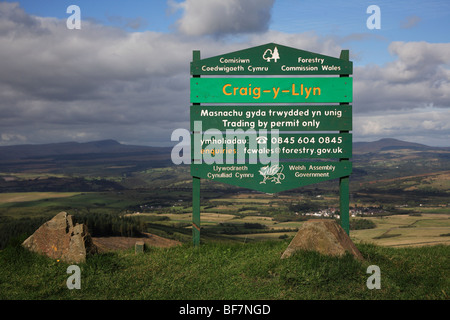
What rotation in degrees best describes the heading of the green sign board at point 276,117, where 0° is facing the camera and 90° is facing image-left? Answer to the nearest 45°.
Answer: approximately 0°
